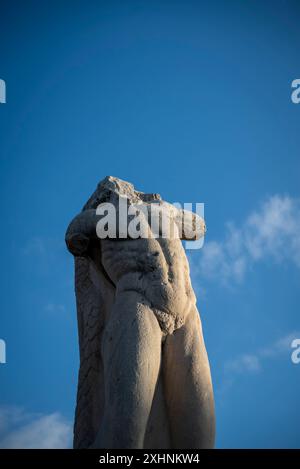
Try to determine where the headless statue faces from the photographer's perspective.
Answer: facing the viewer and to the right of the viewer
